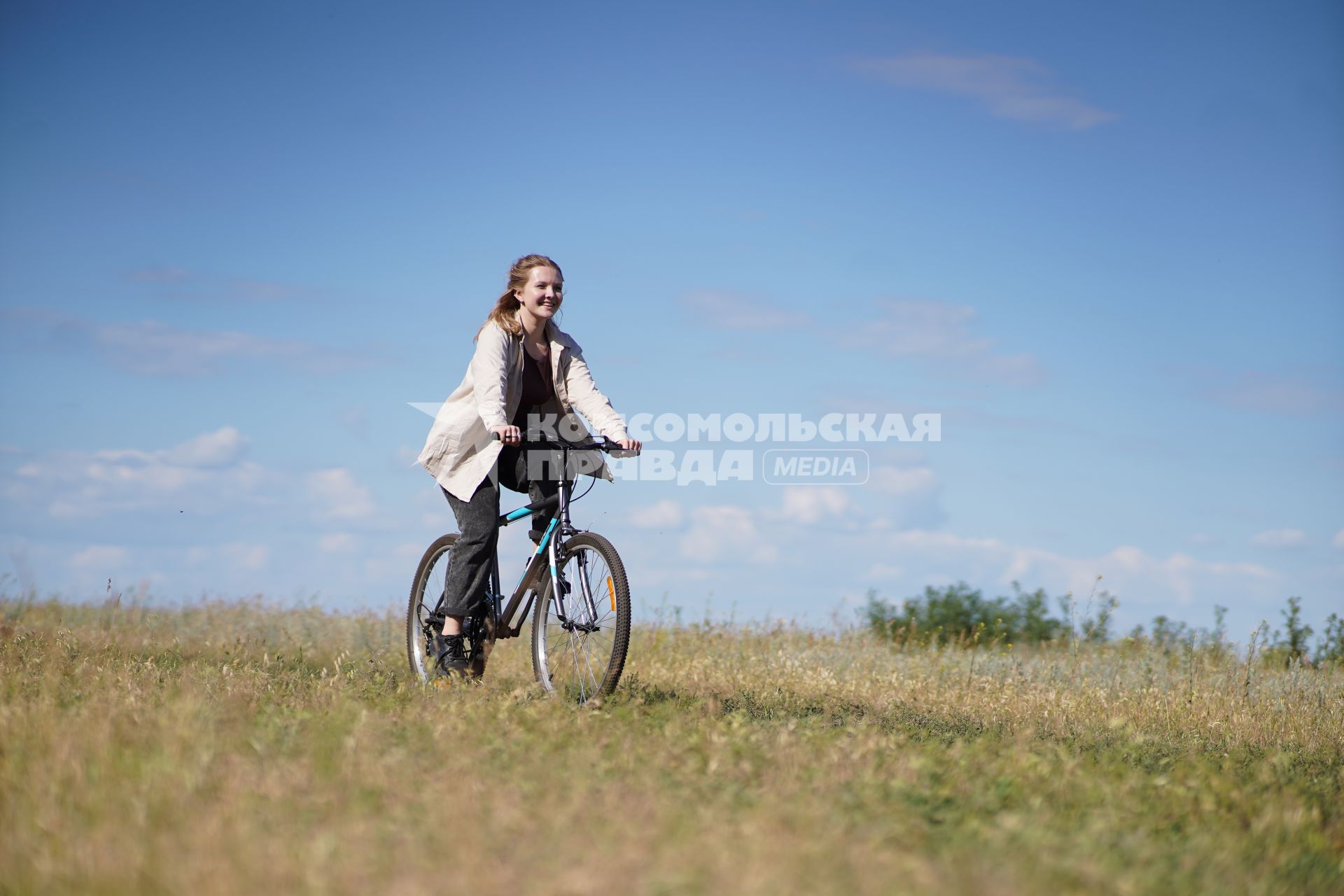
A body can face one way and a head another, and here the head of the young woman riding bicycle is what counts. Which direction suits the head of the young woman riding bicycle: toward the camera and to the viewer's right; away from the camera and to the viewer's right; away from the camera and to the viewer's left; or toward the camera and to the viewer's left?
toward the camera and to the viewer's right

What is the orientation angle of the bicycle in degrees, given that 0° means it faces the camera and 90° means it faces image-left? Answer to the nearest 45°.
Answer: approximately 315°
